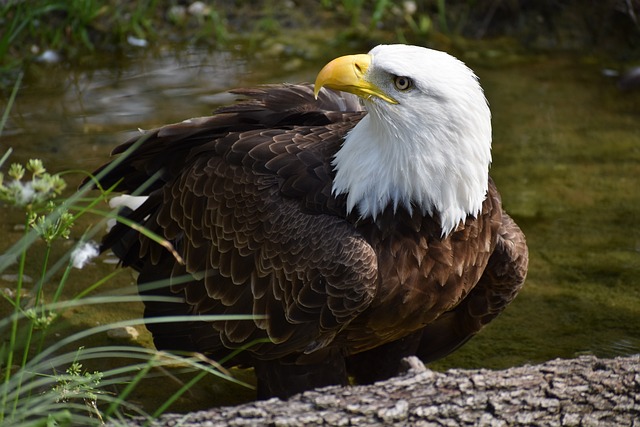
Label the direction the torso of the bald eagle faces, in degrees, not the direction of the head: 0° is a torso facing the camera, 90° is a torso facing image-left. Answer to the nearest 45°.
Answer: approximately 315°
